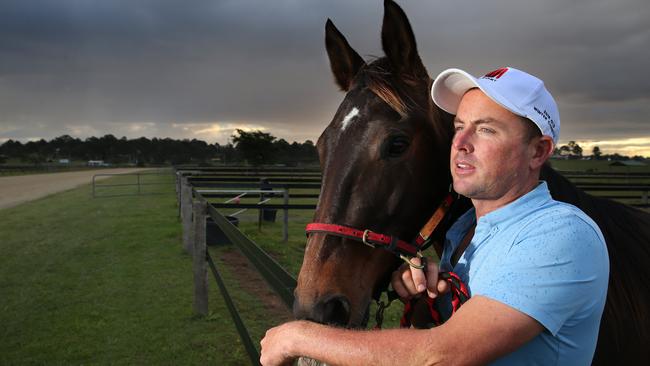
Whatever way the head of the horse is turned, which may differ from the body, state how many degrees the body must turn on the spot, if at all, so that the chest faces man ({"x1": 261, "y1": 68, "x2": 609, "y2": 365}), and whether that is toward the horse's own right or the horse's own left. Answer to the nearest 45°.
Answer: approximately 90° to the horse's own left

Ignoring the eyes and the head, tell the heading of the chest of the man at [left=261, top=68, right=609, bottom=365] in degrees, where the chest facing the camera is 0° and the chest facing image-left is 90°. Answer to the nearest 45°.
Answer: approximately 45°

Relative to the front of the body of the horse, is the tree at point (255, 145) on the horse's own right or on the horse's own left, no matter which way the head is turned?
on the horse's own right

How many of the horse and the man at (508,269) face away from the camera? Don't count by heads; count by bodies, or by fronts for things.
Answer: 0
